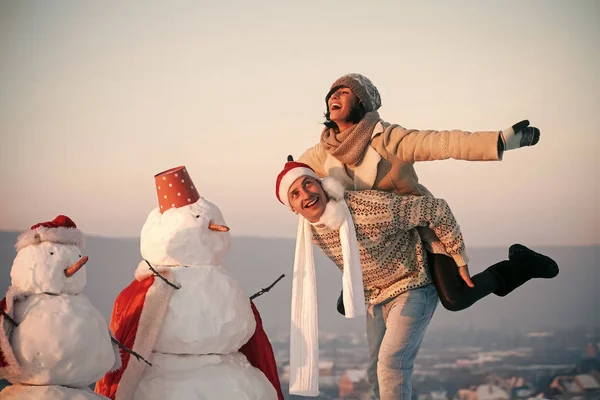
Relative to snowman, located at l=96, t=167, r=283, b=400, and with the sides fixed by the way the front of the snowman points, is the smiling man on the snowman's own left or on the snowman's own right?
on the snowman's own left

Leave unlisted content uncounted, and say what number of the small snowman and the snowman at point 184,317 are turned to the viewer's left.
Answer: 0

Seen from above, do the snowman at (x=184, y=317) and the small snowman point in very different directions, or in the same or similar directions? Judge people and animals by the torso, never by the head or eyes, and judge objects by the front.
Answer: same or similar directions

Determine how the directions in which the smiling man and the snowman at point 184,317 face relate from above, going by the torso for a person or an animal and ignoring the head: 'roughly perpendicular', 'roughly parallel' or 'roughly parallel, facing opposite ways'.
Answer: roughly perpendicular

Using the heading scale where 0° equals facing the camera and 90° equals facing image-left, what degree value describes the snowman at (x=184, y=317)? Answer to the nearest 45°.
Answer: approximately 315°

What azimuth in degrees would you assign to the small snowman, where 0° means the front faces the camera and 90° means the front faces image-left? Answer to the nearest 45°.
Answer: approximately 315°

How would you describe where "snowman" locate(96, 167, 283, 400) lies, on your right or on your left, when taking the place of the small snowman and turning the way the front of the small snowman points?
on your left

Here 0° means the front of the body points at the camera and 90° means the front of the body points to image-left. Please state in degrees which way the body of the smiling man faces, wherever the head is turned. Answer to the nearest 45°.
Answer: approximately 45°

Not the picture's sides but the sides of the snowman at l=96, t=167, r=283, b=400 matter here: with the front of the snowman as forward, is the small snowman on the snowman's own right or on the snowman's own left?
on the snowman's own right

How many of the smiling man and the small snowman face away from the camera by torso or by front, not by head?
0

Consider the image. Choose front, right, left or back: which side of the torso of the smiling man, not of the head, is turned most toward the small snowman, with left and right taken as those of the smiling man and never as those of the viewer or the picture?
front

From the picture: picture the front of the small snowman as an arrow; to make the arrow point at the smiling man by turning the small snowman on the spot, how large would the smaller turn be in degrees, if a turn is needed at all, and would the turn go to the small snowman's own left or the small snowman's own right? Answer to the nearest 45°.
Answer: approximately 45° to the small snowman's own left
